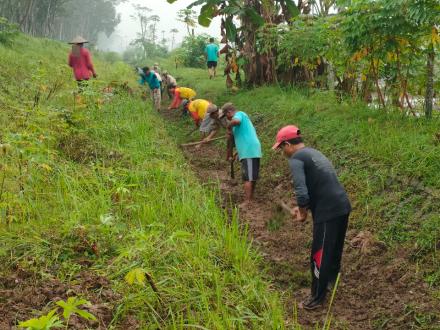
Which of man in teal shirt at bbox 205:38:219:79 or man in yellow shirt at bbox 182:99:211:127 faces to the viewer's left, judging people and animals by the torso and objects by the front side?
the man in yellow shirt

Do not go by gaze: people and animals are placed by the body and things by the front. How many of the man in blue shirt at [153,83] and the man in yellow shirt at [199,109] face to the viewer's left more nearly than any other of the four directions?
2

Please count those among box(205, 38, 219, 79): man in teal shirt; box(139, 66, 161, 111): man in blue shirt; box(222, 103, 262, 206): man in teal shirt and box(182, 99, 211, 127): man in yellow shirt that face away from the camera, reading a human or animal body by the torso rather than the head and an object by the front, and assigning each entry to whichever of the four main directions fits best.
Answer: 1

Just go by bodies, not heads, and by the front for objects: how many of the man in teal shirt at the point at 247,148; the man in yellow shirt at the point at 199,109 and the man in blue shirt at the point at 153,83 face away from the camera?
0

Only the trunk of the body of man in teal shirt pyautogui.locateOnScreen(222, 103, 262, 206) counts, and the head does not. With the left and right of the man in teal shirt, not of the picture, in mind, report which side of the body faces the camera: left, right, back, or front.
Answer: left

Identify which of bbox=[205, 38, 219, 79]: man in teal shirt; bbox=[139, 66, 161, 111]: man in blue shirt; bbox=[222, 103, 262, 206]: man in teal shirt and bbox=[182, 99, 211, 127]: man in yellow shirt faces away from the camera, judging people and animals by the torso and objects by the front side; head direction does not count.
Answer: bbox=[205, 38, 219, 79]: man in teal shirt

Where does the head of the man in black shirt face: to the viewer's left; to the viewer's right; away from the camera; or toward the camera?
to the viewer's left

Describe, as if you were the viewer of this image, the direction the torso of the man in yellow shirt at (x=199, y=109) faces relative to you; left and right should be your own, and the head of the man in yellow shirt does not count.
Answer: facing to the left of the viewer

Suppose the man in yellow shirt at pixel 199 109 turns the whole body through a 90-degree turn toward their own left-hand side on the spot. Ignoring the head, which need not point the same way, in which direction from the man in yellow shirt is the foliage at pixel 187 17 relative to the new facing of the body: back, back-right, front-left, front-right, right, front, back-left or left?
back

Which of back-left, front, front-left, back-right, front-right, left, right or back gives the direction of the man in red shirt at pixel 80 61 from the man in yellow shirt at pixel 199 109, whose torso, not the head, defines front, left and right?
front
